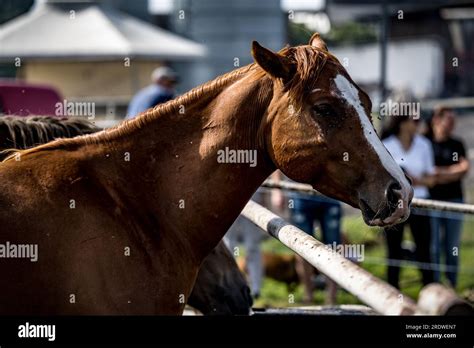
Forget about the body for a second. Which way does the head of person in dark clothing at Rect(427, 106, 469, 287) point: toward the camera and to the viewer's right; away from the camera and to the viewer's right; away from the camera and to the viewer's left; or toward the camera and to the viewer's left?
toward the camera and to the viewer's left

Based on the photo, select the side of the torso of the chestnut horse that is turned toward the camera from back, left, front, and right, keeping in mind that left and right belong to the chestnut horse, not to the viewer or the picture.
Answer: right

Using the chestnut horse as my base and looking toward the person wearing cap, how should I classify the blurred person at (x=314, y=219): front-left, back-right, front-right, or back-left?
front-right

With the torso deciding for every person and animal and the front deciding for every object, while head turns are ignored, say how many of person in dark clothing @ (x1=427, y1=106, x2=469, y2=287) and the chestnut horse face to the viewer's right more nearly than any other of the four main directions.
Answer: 1

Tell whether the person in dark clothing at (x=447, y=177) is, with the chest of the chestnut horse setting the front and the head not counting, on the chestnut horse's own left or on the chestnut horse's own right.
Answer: on the chestnut horse's own left

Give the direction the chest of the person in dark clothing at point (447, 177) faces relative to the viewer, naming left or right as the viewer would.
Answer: facing the viewer and to the left of the viewer

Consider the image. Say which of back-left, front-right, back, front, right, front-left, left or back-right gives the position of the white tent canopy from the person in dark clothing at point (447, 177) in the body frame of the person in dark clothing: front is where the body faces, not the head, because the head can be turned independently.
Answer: right
